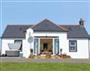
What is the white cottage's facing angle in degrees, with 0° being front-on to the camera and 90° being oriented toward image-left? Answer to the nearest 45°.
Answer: approximately 0°
